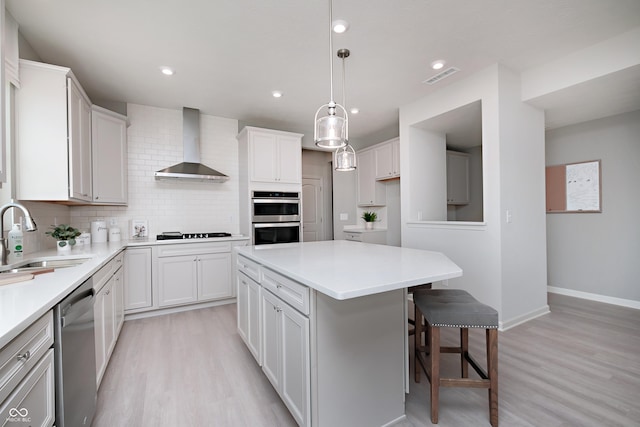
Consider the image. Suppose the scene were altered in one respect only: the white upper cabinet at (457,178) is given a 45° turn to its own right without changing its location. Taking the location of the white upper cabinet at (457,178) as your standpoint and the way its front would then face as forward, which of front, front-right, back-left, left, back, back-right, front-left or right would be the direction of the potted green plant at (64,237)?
front-right

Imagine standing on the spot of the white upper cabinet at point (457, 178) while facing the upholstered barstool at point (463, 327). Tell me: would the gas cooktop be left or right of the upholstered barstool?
right

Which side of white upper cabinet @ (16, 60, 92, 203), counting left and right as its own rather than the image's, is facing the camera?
right

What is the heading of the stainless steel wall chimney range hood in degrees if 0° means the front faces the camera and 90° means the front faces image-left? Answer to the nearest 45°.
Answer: approximately 0°

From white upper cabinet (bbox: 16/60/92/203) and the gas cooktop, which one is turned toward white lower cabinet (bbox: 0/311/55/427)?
the gas cooktop

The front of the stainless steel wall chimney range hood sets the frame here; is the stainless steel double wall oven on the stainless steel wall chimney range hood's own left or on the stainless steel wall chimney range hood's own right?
on the stainless steel wall chimney range hood's own left

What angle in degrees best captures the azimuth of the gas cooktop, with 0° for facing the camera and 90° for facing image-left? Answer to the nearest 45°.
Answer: approximately 0°
